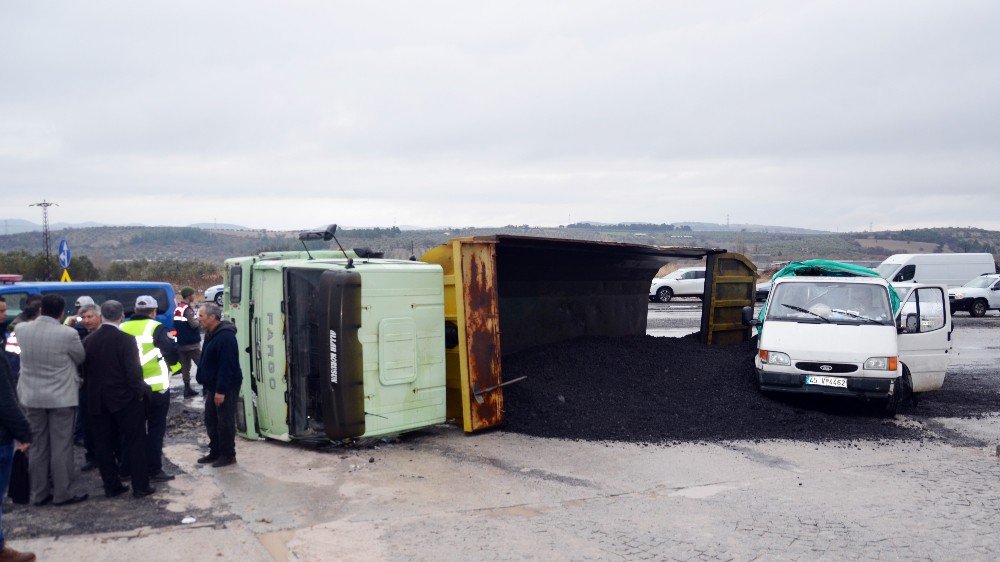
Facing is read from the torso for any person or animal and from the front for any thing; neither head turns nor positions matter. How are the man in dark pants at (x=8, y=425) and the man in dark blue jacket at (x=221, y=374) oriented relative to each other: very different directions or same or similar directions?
very different directions

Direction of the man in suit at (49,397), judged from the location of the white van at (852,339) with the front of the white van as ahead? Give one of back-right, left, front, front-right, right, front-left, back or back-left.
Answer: front-right

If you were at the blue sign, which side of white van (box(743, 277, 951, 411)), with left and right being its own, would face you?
right

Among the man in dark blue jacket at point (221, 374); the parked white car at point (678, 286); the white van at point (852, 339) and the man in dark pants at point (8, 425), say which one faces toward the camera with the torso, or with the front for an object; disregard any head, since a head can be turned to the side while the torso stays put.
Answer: the white van

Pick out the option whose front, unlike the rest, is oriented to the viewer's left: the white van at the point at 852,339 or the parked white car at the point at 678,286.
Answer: the parked white car

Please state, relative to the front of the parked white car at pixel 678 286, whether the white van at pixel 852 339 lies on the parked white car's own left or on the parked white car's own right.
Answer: on the parked white car's own left

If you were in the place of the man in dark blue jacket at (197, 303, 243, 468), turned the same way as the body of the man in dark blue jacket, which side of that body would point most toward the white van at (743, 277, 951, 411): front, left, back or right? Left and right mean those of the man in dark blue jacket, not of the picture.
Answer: back

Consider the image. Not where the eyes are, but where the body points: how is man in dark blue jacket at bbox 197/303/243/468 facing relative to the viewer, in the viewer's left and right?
facing to the left of the viewer

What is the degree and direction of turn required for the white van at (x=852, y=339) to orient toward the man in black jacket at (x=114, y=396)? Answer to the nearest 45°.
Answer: approximately 45° to its right

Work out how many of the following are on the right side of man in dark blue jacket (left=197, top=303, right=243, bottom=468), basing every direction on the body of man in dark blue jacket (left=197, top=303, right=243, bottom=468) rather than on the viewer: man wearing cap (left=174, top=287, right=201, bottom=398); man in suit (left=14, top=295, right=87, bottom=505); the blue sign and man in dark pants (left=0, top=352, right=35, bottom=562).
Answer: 2

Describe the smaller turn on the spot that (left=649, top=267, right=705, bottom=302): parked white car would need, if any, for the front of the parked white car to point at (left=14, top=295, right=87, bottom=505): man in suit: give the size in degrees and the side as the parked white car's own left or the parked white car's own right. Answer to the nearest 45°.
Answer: approximately 90° to the parked white car's own left

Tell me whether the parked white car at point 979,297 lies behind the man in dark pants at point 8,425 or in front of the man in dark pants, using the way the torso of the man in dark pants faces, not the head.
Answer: in front

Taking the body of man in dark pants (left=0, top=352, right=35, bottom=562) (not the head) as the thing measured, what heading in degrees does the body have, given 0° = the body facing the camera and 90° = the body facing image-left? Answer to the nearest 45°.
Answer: approximately 270°

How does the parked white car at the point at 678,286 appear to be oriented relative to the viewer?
to the viewer's left
